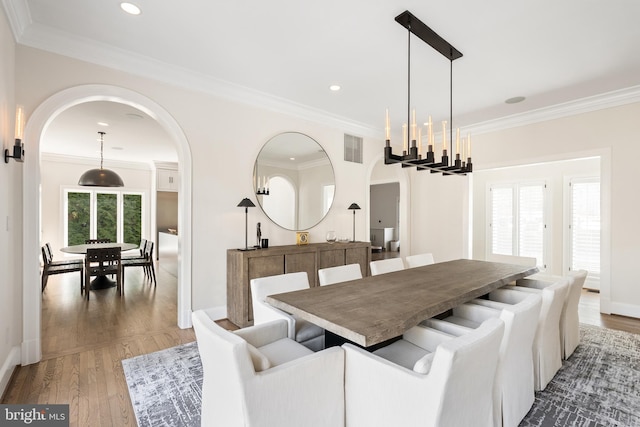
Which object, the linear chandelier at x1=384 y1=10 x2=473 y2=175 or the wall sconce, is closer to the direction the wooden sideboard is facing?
the linear chandelier

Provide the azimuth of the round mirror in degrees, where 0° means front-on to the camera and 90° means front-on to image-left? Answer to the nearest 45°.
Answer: approximately 315°

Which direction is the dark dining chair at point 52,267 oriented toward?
to the viewer's right

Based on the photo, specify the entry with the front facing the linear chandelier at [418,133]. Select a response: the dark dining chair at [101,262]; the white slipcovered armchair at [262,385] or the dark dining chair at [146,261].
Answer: the white slipcovered armchair

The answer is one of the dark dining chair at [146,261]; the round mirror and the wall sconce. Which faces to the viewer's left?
the dark dining chair

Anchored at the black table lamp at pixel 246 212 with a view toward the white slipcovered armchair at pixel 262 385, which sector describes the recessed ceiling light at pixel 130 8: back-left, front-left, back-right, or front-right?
front-right

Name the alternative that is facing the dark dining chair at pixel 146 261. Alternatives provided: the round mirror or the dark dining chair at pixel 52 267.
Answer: the dark dining chair at pixel 52 267

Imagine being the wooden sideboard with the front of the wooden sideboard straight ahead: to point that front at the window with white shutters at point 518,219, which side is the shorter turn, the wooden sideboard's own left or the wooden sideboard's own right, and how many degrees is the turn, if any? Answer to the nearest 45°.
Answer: approximately 90° to the wooden sideboard's own left

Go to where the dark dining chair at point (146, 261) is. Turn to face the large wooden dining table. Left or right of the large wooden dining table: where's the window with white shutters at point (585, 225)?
left

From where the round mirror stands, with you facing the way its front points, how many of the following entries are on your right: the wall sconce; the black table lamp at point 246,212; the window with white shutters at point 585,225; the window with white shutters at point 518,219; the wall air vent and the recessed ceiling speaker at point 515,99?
2

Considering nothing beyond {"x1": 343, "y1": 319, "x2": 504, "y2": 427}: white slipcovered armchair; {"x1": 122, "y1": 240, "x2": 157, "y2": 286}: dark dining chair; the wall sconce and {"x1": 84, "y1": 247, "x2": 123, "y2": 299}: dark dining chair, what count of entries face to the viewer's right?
1

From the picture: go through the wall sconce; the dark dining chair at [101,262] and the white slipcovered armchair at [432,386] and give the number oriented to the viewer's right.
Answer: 1

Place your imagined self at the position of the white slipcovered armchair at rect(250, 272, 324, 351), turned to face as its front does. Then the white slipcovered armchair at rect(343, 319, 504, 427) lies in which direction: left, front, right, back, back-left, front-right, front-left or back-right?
front

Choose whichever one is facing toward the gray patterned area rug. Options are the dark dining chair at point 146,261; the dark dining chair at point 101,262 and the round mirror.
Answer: the round mirror

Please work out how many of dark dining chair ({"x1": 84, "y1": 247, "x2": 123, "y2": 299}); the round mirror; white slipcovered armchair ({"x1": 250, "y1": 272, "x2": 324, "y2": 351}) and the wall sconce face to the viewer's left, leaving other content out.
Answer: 0

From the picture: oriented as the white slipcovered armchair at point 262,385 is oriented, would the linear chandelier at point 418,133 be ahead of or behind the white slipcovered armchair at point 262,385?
ahead

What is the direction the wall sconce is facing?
to the viewer's right

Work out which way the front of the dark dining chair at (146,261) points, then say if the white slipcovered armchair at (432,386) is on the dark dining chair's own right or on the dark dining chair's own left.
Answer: on the dark dining chair's own left

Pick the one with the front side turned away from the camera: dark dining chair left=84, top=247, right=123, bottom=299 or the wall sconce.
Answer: the dark dining chair

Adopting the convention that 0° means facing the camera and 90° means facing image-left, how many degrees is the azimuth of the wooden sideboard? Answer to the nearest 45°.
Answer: approximately 315°

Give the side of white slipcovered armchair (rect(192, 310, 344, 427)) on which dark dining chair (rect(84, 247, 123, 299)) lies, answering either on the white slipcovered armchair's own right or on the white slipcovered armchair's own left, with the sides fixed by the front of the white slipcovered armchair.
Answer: on the white slipcovered armchair's own left
